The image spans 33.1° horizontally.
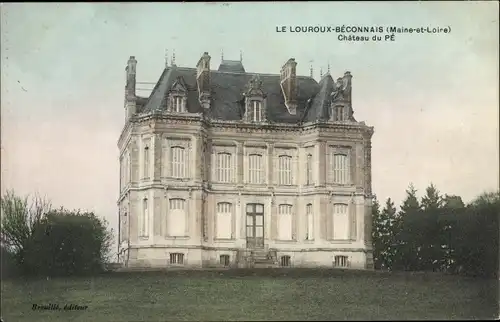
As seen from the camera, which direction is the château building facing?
toward the camera
